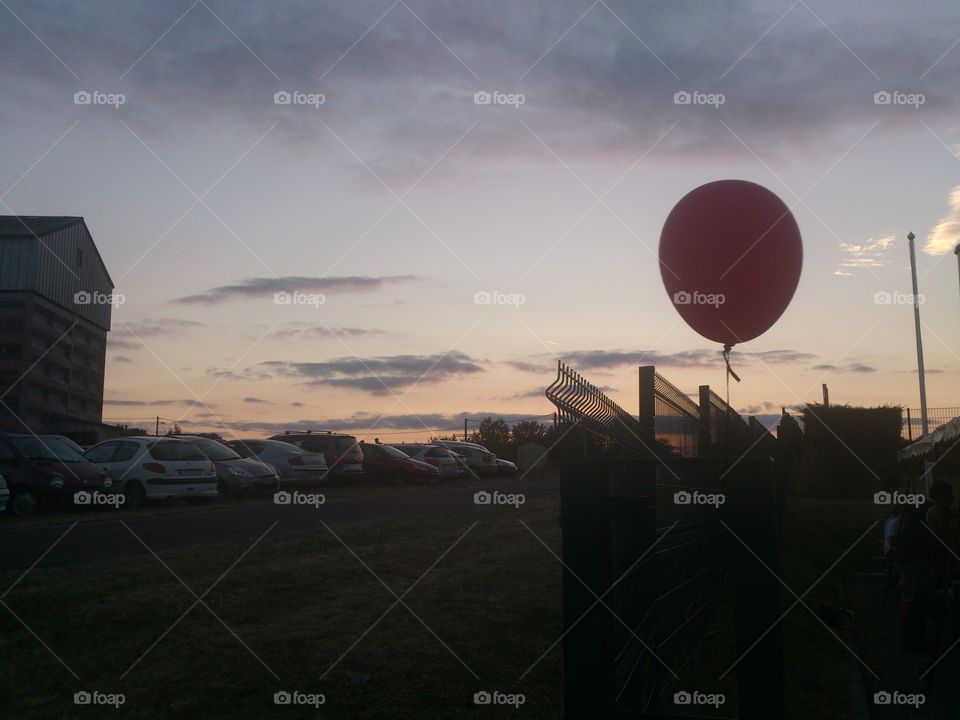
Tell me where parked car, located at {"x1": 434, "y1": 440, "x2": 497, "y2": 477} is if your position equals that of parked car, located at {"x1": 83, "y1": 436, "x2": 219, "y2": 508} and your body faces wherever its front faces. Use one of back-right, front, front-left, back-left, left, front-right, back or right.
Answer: right

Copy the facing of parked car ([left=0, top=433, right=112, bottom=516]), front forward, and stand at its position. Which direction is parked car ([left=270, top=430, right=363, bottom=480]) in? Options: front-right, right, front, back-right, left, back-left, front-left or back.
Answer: left

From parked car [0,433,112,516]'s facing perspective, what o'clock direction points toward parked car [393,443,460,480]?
parked car [393,443,460,480] is roughly at 9 o'clock from parked car [0,433,112,516].

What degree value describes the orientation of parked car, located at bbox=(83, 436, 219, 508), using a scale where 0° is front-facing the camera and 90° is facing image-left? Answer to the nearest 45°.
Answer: approximately 135°

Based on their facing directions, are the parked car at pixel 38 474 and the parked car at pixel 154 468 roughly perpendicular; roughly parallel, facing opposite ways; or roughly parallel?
roughly parallel, facing opposite ways

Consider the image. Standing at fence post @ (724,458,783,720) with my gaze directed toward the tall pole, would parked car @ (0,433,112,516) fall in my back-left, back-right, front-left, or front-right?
front-left

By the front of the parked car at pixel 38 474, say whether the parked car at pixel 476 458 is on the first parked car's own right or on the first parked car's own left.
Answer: on the first parked car's own left
